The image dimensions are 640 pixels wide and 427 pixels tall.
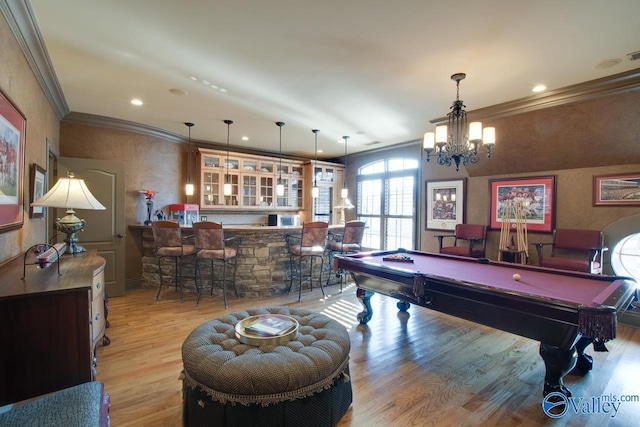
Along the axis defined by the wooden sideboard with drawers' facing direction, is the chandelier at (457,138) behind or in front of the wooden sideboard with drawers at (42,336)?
in front

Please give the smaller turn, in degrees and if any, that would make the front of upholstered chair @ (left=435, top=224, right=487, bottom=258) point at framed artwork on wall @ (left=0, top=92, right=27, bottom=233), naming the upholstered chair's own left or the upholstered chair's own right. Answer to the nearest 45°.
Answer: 0° — it already faces it

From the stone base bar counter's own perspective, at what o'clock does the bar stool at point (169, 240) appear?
The bar stool is roughly at 3 o'clock from the stone base bar counter.

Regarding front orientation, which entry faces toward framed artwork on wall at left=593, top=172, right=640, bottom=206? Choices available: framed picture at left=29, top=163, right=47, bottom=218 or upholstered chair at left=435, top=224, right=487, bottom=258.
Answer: the framed picture

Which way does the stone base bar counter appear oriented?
toward the camera

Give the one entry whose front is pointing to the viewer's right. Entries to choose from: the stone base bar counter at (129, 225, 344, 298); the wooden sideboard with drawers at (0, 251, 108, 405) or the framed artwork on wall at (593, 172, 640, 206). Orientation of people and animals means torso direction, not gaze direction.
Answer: the wooden sideboard with drawers

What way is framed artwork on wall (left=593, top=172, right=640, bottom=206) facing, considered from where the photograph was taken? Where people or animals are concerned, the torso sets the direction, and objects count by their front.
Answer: facing the viewer

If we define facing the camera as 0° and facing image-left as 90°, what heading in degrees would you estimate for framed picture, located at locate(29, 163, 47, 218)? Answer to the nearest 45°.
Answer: approximately 315°

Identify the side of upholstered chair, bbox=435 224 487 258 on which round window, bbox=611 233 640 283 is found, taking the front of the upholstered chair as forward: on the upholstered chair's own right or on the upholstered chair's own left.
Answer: on the upholstered chair's own left

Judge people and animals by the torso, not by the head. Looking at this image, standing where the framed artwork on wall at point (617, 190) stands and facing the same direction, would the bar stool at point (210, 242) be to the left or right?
on its right

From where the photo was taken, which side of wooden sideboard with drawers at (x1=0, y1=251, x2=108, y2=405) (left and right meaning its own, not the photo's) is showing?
right

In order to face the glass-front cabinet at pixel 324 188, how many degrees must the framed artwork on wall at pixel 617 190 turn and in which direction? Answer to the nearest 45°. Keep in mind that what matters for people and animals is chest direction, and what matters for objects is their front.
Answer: approximately 90° to its right

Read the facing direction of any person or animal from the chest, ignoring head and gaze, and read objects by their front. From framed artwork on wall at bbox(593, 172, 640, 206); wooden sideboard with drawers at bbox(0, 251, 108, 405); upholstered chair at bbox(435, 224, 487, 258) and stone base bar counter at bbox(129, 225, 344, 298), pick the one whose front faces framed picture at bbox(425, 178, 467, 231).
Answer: the wooden sideboard with drawers

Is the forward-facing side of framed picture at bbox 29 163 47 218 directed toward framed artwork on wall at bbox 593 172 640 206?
yes
